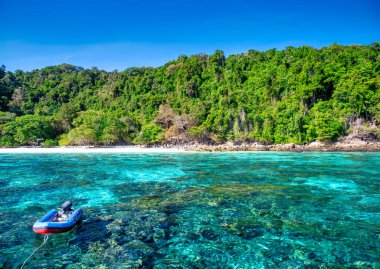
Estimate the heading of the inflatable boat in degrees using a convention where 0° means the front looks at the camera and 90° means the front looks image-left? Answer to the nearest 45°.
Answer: approximately 45°
